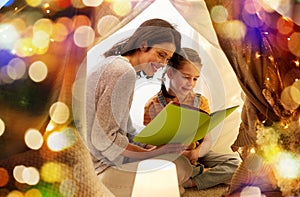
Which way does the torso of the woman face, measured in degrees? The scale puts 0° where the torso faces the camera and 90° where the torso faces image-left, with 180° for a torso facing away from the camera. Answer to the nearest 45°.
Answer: approximately 270°

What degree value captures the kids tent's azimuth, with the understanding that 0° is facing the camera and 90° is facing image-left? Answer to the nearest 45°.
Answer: approximately 0°
